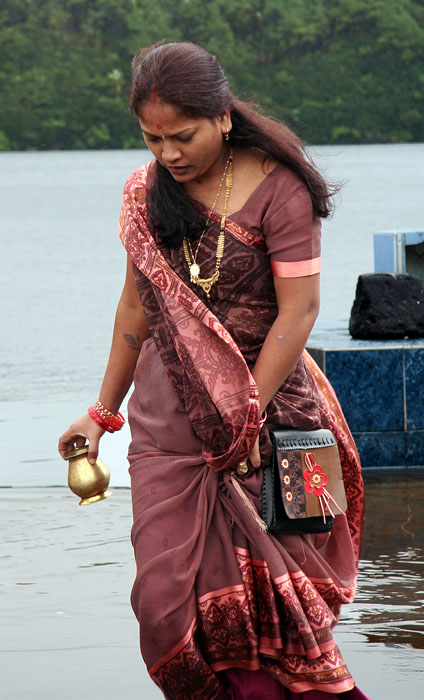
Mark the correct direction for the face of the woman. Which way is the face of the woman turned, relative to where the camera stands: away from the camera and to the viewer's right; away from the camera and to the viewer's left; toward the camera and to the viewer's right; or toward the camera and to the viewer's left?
toward the camera and to the viewer's left

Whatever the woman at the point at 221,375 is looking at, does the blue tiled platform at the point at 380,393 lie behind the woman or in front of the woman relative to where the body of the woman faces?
behind

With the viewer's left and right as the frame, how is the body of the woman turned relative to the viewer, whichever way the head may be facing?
facing the viewer and to the left of the viewer

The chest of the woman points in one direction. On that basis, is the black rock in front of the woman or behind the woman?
behind
